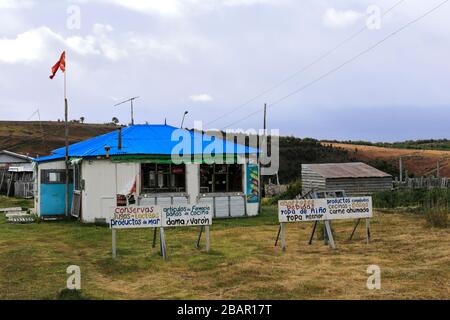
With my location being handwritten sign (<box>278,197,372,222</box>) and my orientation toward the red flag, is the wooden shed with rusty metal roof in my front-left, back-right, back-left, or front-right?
front-right

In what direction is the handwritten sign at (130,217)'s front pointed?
toward the camera

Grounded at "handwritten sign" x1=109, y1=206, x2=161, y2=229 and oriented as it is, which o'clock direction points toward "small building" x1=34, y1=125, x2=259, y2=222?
The small building is roughly at 6 o'clock from the handwritten sign.

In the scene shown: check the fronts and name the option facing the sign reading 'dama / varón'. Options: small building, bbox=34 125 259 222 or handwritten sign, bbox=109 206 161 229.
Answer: the small building

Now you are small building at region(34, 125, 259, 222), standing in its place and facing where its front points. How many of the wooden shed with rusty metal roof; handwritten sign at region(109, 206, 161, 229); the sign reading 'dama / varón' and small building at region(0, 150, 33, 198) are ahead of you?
2

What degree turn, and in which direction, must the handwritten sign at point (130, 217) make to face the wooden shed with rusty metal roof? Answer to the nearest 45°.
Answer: approximately 135° to its left

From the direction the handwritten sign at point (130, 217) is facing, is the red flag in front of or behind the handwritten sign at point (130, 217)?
behind

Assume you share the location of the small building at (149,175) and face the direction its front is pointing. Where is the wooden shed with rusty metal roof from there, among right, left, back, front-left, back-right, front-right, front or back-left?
back-left

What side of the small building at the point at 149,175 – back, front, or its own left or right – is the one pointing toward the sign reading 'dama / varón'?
front

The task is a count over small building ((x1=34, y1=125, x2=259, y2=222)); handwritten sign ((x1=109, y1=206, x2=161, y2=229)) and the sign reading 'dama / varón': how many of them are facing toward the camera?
3

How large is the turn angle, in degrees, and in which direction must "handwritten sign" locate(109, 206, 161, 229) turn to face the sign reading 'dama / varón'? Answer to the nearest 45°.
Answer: approximately 90° to its left
